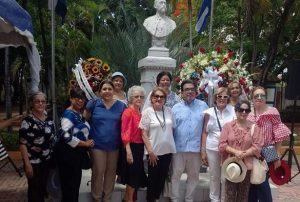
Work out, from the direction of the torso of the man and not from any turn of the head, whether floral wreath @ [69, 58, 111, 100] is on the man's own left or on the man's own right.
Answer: on the man's own right

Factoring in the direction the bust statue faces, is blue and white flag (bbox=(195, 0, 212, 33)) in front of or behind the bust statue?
behind

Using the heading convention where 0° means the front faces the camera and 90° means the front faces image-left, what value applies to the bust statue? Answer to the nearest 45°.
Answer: approximately 0°

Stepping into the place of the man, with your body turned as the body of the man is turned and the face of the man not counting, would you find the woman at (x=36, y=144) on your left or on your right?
on your right

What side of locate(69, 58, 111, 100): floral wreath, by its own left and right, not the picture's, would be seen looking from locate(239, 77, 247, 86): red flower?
left

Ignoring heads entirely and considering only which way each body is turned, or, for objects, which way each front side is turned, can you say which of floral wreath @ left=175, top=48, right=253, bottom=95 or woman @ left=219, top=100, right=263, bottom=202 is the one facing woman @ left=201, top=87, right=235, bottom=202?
the floral wreath

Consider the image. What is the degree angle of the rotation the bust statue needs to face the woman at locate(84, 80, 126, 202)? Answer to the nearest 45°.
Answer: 0° — it already faces them
